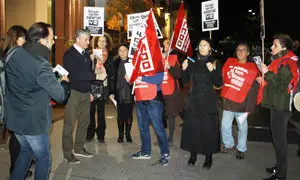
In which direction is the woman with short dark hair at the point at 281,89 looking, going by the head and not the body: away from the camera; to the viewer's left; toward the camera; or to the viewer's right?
to the viewer's left

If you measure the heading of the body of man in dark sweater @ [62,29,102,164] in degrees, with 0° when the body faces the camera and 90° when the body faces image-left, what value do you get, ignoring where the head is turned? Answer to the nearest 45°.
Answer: approximately 315°

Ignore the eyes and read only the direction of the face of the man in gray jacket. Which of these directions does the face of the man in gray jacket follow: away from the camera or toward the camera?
away from the camera

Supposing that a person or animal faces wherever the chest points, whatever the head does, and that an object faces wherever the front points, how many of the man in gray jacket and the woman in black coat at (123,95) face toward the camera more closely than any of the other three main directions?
1

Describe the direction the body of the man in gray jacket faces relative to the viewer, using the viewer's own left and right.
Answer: facing away from the viewer and to the right of the viewer

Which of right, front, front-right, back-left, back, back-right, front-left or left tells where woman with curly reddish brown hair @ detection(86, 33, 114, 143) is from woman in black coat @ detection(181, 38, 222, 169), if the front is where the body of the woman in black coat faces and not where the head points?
back-right

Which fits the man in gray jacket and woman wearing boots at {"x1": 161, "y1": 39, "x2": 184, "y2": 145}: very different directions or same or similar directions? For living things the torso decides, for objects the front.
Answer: very different directions

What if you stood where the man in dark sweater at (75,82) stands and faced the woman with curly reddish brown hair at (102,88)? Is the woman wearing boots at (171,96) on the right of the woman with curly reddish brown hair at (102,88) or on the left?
right

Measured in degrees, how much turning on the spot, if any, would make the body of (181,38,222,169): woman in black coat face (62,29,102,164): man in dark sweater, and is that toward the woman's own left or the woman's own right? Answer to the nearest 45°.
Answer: approximately 90° to the woman's own right

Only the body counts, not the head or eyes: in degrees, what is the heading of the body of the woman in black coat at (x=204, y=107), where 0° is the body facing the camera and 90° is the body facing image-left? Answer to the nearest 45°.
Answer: approximately 0°

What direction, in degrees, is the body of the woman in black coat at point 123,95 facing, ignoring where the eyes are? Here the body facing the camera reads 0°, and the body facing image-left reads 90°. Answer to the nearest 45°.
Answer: approximately 0°

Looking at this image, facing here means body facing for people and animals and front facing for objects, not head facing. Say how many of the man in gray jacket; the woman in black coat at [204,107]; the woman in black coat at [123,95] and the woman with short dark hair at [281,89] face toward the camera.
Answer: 2
